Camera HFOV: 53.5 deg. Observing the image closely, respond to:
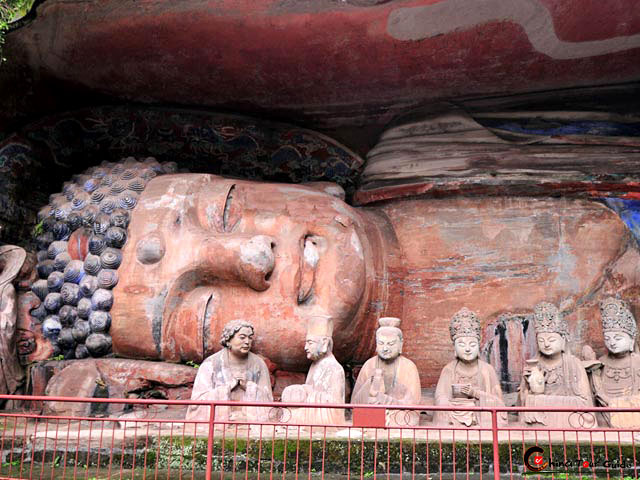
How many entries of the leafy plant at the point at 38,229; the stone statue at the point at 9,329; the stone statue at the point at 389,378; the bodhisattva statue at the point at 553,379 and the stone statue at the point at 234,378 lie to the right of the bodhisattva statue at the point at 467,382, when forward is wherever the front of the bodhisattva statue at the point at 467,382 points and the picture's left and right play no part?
4

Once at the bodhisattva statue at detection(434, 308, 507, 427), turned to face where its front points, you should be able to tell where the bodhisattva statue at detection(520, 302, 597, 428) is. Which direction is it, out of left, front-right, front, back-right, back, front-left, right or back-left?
left

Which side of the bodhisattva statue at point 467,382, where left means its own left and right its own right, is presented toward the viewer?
front

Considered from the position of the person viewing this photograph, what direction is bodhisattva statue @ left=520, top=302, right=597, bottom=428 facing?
facing the viewer and to the left of the viewer

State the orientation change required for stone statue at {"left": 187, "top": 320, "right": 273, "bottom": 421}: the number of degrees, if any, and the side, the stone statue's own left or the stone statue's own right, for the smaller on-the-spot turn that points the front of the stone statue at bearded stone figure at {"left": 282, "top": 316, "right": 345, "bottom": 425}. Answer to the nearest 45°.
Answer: approximately 45° to the stone statue's own left

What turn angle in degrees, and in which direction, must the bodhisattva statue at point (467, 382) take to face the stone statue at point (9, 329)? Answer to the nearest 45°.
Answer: approximately 90° to its right

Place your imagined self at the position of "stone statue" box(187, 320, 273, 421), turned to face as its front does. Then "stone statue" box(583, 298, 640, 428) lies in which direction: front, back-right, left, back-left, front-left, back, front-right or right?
front-left

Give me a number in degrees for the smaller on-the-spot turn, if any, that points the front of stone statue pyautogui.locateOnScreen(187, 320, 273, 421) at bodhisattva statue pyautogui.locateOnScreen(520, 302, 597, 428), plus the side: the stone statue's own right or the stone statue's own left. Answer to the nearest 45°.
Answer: approximately 45° to the stone statue's own left
